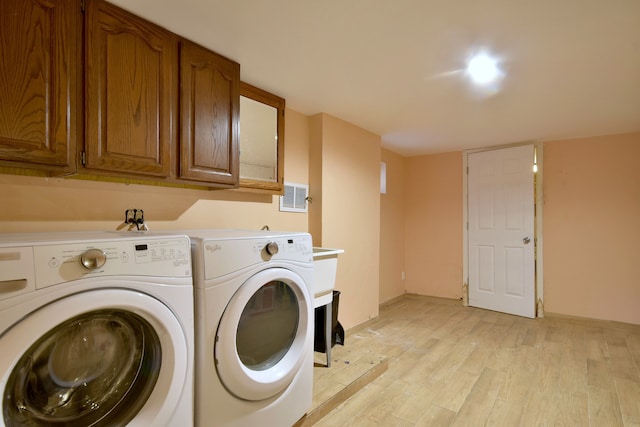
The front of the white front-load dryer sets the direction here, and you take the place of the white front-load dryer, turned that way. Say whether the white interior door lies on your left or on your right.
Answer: on your left

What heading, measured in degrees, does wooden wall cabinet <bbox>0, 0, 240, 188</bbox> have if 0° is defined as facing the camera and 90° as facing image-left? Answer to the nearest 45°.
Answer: approximately 315°

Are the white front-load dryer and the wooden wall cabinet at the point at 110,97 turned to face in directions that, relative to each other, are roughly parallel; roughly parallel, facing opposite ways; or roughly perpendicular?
roughly parallel

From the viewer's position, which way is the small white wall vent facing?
facing the viewer and to the right of the viewer

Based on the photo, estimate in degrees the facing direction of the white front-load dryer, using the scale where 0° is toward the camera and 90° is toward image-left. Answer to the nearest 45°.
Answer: approximately 315°

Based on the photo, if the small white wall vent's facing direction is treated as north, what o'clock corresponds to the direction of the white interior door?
The white interior door is roughly at 10 o'clock from the small white wall vent.

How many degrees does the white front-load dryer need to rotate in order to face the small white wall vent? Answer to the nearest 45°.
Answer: approximately 135° to its left

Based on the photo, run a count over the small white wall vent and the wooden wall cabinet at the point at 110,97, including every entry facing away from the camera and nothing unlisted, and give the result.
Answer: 0

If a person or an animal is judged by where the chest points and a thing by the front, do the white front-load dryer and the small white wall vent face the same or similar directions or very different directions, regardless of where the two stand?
same or similar directions
